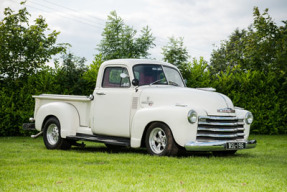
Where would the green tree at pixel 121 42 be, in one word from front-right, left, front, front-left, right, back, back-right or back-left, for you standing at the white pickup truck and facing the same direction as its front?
back-left

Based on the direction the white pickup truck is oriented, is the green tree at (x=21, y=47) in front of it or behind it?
behind

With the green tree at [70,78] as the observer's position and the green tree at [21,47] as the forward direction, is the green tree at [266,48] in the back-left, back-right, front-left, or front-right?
back-right

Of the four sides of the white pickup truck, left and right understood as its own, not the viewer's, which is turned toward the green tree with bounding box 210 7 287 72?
left

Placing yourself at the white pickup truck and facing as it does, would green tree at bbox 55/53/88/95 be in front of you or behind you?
behind

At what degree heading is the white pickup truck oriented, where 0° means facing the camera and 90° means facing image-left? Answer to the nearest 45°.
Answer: approximately 315°
